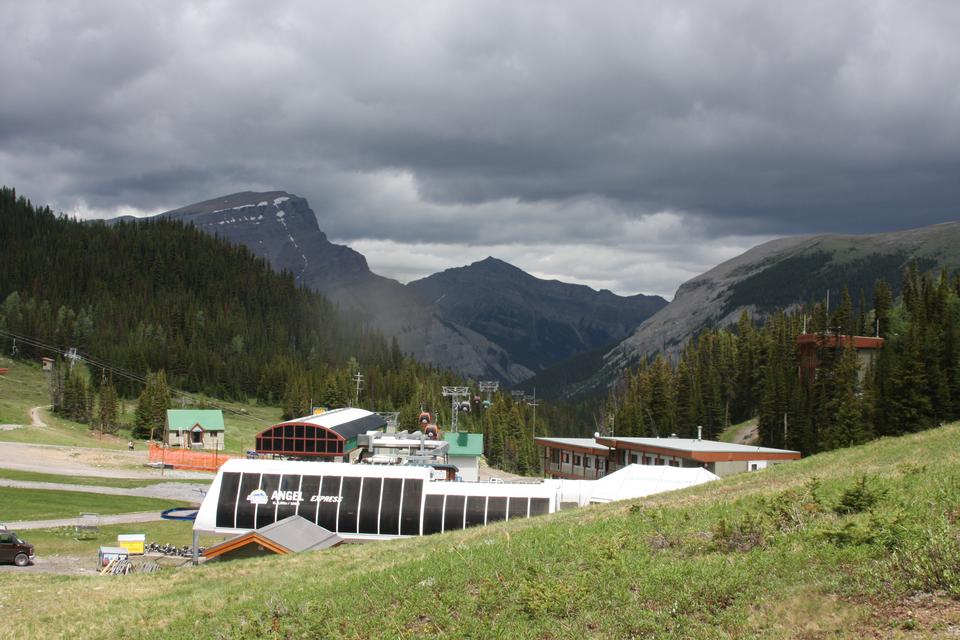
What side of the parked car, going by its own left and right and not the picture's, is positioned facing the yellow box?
front

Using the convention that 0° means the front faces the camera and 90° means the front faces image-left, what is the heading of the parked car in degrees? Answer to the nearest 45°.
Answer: approximately 270°

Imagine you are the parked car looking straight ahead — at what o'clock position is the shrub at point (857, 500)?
The shrub is roughly at 2 o'clock from the parked car.

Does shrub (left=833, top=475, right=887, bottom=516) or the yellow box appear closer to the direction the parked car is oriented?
the yellow box
